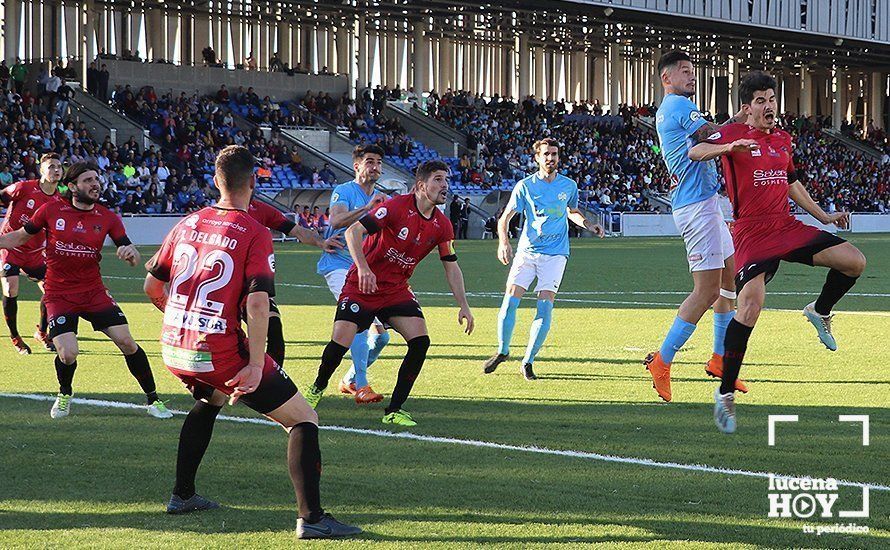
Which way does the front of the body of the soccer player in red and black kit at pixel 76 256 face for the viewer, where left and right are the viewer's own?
facing the viewer

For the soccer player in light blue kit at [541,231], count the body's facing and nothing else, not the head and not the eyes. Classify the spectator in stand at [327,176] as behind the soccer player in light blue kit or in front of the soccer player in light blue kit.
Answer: behind

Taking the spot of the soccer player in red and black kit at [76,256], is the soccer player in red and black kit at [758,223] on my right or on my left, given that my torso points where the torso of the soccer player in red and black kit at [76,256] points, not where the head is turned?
on my left

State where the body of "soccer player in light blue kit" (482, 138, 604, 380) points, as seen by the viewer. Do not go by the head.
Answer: toward the camera

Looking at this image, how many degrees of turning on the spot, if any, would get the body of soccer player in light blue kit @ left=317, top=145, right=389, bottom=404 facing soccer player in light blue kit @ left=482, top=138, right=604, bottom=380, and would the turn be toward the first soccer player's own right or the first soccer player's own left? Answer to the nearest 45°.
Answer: approximately 90° to the first soccer player's own left

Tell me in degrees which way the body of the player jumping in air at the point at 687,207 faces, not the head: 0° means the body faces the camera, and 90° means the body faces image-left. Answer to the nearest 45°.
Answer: approximately 270°

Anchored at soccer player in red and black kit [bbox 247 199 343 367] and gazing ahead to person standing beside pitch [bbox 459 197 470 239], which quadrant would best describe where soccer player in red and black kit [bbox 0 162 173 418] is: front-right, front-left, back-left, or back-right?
back-left
